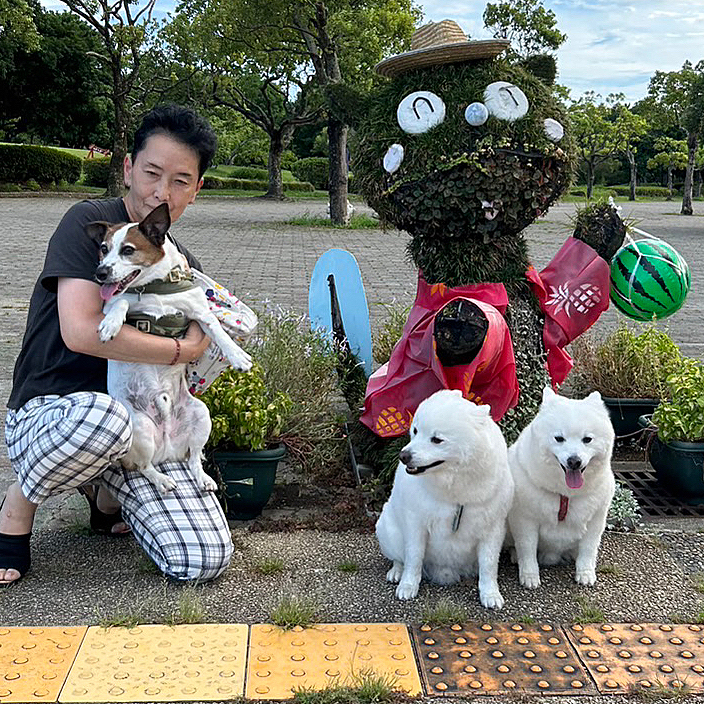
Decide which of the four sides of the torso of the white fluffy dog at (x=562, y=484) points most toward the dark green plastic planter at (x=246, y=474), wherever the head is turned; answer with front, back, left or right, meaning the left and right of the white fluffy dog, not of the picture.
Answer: right

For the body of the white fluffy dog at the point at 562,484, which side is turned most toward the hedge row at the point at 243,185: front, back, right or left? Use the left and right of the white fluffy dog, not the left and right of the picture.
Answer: back

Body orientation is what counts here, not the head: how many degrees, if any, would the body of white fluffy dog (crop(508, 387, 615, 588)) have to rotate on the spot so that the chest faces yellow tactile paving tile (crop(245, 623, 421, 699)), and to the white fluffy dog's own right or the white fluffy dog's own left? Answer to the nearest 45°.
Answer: approximately 45° to the white fluffy dog's own right

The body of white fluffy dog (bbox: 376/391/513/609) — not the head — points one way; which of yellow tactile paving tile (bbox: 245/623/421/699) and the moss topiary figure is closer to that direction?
the yellow tactile paving tile

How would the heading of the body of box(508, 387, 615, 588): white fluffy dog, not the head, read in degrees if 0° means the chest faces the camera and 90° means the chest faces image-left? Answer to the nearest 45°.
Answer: approximately 0°

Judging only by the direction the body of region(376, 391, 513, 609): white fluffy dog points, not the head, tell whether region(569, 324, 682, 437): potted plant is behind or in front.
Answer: behind

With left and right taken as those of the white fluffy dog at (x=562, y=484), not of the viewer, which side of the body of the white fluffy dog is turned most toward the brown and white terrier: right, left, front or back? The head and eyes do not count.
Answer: right

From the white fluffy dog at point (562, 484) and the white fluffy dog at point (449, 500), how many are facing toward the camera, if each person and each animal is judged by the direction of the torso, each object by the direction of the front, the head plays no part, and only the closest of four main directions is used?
2
